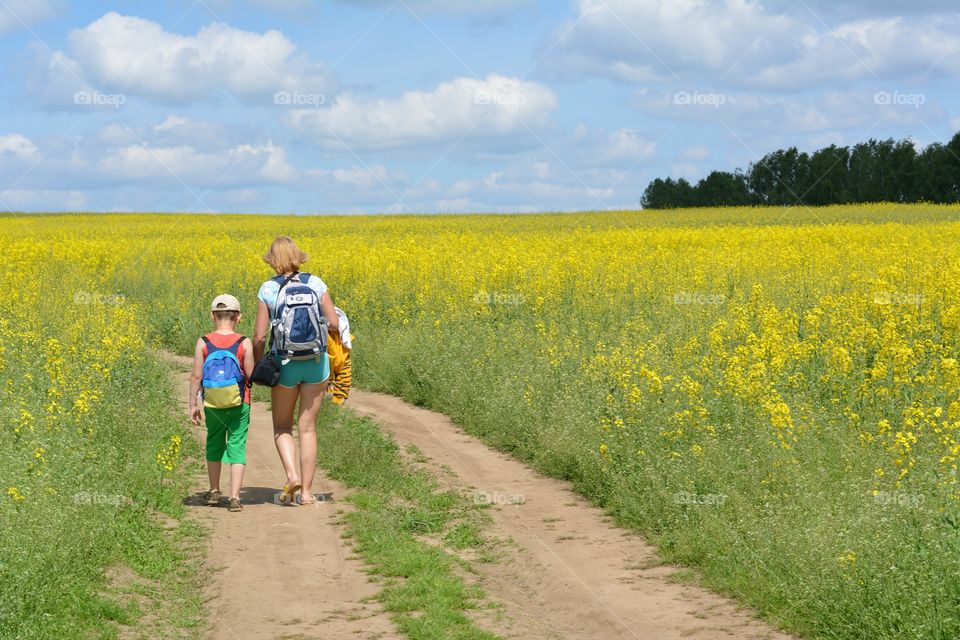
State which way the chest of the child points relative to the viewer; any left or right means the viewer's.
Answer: facing away from the viewer

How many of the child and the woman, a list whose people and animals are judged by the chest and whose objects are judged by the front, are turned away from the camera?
2

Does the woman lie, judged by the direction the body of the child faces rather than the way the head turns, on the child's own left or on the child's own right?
on the child's own right

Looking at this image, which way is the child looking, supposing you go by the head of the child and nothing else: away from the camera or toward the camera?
away from the camera

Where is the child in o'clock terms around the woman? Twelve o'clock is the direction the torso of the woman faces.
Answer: The child is roughly at 9 o'clock from the woman.

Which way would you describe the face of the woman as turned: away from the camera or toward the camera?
away from the camera

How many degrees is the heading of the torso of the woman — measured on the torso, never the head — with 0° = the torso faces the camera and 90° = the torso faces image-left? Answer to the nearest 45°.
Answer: approximately 180°
